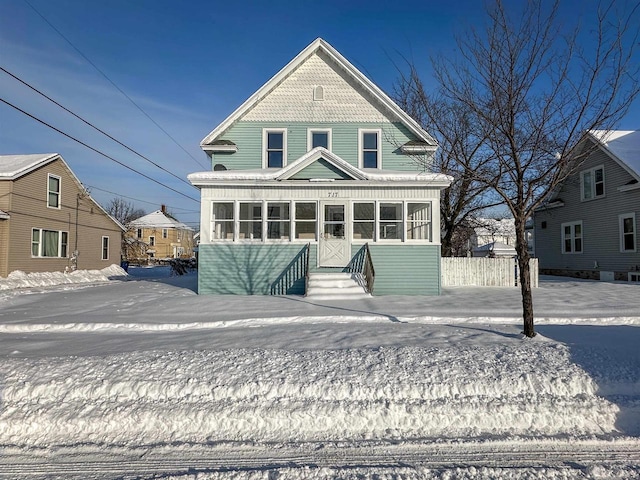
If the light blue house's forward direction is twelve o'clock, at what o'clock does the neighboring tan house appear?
The neighboring tan house is roughly at 4 o'clock from the light blue house.

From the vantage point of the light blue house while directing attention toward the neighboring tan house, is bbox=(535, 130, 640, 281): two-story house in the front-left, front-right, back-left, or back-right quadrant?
back-right

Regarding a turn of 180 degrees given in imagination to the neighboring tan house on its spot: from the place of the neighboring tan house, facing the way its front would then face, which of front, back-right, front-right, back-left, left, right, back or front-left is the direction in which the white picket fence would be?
right

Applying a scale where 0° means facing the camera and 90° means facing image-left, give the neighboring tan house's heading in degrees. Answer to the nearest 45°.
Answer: approximately 45°

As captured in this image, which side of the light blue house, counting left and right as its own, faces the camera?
front

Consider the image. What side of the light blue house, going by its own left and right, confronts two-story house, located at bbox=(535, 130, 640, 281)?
left

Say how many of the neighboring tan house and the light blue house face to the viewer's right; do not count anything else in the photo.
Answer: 0

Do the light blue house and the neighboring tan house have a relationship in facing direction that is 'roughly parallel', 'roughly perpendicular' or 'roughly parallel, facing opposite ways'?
roughly parallel

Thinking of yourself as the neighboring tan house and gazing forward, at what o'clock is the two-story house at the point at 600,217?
The two-story house is roughly at 9 o'clock from the neighboring tan house.

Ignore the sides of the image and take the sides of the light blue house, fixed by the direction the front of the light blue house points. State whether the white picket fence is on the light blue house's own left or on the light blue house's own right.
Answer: on the light blue house's own left
